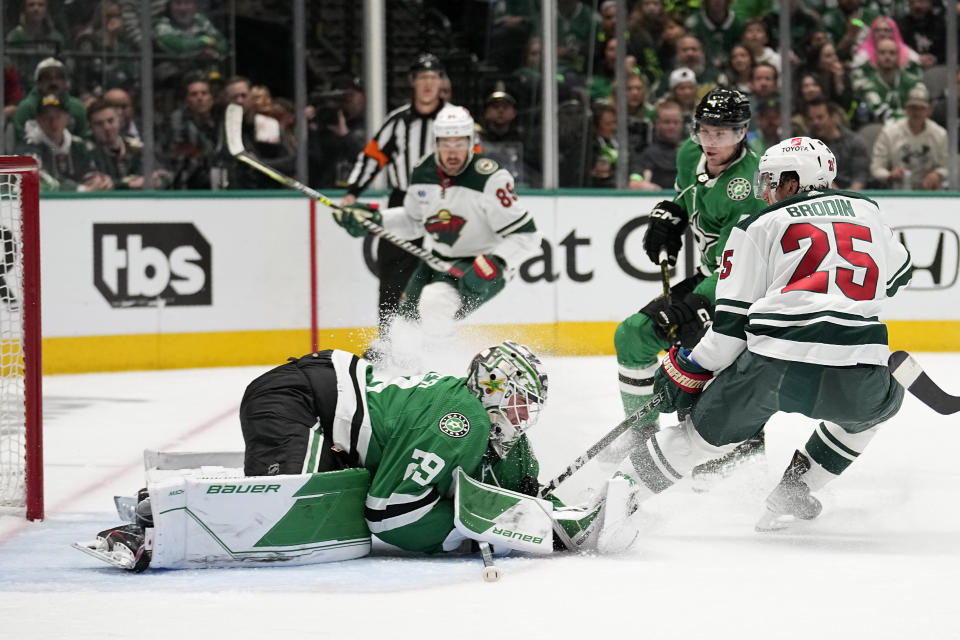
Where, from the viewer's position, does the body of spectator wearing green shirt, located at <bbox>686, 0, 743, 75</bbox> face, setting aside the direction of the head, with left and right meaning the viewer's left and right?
facing the viewer

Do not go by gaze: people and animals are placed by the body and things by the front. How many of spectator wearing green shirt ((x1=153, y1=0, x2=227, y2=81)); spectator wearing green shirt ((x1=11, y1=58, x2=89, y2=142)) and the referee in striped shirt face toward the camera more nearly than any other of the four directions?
3

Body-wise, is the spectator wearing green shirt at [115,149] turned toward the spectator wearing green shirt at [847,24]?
no

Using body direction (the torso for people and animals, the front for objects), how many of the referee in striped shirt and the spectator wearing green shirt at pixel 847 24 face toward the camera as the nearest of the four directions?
2

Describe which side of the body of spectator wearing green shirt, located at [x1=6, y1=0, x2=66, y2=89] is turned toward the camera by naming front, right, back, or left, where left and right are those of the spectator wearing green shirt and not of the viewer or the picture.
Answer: front

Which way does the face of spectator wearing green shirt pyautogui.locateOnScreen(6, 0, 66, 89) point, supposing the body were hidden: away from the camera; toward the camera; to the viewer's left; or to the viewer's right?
toward the camera

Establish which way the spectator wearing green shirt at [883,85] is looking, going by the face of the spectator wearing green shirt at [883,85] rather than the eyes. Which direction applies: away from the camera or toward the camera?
toward the camera

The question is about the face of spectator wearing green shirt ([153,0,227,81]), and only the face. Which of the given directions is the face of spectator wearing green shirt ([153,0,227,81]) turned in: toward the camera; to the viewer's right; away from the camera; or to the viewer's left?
toward the camera

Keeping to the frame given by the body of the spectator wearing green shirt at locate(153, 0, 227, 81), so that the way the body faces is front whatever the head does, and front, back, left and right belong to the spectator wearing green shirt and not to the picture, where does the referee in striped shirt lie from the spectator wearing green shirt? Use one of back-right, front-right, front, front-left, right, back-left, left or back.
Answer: front-left

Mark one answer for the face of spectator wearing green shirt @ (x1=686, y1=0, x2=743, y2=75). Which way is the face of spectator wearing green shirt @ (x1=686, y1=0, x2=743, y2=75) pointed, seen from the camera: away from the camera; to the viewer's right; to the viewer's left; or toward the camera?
toward the camera

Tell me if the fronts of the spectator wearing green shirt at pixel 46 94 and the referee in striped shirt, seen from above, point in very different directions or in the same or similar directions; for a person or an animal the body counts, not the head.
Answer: same or similar directions

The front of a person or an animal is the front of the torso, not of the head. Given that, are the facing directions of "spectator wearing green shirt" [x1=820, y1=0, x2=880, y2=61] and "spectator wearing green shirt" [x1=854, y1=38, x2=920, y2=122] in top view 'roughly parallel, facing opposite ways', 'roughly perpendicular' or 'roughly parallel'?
roughly parallel

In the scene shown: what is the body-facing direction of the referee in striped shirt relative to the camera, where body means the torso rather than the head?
toward the camera

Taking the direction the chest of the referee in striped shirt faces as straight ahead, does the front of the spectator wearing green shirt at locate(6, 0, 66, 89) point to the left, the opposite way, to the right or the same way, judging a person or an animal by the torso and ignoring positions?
the same way

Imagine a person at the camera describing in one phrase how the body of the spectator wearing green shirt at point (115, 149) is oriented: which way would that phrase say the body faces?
toward the camera

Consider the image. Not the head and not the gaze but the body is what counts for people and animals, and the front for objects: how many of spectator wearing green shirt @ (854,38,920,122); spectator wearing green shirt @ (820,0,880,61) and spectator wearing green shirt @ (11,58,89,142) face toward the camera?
3
